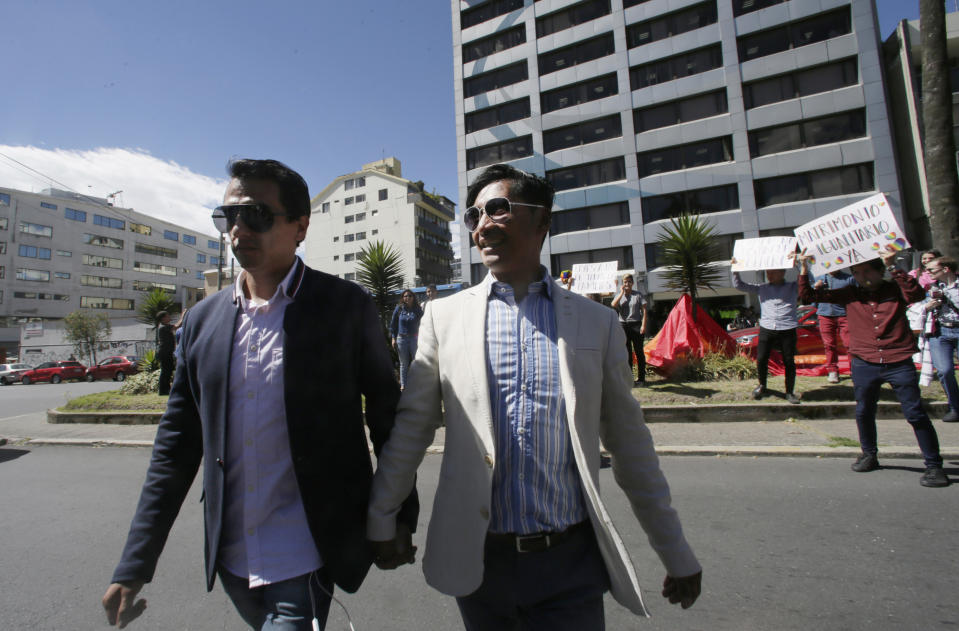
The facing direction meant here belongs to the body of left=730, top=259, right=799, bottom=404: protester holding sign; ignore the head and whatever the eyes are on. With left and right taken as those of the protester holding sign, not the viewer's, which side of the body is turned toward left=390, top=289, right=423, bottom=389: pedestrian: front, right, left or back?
right

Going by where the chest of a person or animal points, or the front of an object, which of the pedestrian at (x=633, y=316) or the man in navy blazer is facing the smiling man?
the pedestrian

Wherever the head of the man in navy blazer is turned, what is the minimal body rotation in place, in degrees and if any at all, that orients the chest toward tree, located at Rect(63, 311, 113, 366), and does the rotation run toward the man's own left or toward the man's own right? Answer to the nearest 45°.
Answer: approximately 135° to the man's own right

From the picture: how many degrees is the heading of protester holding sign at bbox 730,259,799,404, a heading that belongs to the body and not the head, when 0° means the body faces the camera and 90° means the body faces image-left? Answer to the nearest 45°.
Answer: approximately 0°

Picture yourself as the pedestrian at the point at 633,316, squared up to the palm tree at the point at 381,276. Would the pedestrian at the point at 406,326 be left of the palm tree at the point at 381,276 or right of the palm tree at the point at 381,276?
left

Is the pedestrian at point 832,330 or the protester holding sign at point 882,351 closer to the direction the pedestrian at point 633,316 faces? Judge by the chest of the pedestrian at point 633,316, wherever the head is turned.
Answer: the protester holding sign

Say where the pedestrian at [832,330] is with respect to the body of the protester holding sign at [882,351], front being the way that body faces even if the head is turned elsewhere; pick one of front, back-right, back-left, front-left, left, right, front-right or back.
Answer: back

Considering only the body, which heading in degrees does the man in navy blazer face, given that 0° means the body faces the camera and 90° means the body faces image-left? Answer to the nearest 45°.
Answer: approximately 45°

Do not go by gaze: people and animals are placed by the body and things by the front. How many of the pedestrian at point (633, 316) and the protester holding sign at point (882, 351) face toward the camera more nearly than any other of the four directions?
2
